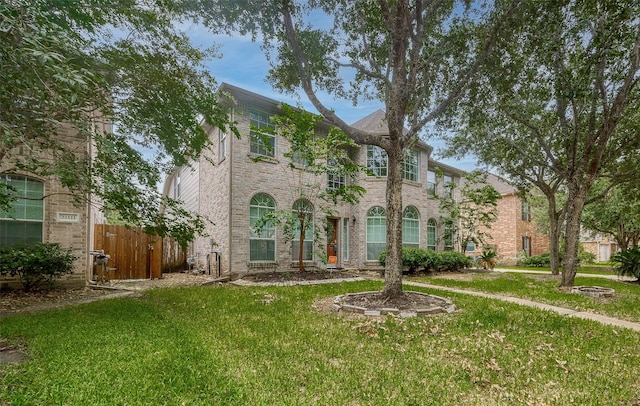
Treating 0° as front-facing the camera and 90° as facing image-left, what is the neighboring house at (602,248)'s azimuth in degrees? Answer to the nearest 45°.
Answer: approximately 315°

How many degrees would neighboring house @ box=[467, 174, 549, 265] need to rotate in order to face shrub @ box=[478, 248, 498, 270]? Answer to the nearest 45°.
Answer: approximately 45° to its right

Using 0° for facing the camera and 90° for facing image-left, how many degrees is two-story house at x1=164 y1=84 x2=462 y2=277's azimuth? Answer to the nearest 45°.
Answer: approximately 315°

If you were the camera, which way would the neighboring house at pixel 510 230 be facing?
facing the viewer and to the right of the viewer

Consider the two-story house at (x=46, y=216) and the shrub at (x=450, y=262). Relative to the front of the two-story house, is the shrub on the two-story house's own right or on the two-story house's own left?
on the two-story house's own left

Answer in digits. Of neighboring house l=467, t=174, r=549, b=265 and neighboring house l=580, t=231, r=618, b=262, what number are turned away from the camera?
0

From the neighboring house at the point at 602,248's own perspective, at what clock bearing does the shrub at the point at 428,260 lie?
The shrub is roughly at 2 o'clock from the neighboring house.

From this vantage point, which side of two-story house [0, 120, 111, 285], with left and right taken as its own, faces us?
front

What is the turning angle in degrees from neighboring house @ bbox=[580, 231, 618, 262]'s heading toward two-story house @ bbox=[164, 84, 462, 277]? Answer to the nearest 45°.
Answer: approximately 45° to its right

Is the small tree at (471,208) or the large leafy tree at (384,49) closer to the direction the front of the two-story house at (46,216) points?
the large leafy tree
